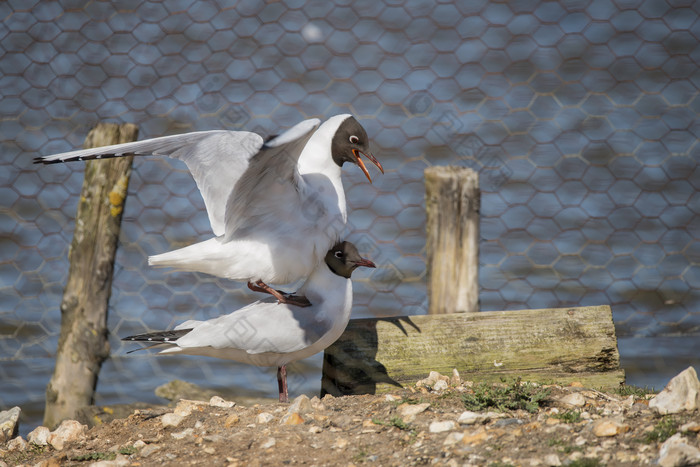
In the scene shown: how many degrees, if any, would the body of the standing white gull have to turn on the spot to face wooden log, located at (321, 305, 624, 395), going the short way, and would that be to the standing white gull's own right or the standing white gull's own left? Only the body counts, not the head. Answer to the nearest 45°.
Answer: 0° — it already faces it

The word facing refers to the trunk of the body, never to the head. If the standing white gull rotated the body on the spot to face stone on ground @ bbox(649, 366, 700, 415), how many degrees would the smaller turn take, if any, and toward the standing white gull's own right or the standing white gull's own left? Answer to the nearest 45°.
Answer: approximately 45° to the standing white gull's own right

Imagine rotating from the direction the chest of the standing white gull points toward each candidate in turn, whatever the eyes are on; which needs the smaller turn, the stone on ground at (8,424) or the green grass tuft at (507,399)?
the green grass tuft

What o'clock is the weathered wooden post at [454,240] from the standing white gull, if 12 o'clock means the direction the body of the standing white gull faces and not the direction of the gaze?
The weathered wooden post is roughly at 11 o'clock from the standing white gull.

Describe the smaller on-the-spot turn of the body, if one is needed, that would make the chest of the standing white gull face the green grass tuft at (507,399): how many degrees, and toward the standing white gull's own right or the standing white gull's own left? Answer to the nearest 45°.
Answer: approximately 45° to the standing white gull's own right

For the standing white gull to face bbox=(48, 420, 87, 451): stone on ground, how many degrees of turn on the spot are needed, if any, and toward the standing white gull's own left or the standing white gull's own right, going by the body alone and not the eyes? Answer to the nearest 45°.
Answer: approximately 180°

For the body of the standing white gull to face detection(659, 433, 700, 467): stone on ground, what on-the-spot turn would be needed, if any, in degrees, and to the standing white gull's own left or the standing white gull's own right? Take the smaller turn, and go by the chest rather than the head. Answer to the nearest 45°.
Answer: approximately 45° to the standing white gull's own right

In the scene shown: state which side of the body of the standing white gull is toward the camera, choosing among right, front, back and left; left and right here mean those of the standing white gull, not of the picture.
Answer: right

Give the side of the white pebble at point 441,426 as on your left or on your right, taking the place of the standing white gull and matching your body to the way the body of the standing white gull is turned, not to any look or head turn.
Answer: on your right
